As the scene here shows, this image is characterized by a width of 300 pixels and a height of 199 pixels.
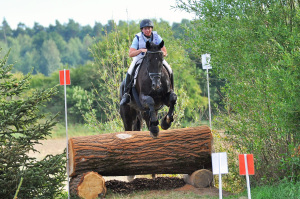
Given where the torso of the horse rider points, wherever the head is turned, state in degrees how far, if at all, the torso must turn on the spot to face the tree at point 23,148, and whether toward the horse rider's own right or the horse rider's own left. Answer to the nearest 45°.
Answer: approximately 45° to the horse rider's own right

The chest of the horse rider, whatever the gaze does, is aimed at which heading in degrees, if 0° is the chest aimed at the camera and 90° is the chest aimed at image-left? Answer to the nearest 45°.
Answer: approximately 0°

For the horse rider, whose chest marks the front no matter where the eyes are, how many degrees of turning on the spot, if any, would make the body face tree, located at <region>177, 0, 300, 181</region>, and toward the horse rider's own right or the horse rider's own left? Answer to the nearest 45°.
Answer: approximately 90° to the horse rider's own left

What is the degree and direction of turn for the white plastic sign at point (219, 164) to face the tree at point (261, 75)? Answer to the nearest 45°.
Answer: approximately 135° to its left

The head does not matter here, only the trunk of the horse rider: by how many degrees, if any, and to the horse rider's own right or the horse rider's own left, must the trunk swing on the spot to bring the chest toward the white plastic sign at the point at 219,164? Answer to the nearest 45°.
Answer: approximately 45° to the horse rider's own left

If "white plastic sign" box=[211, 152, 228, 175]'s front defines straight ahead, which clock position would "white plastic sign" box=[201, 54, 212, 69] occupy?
"white plastic sign" box=[201, 54, 212, 69] is roughly at 6 o'clock from "white plastic sign" box=[211, 152, 228, 175].
